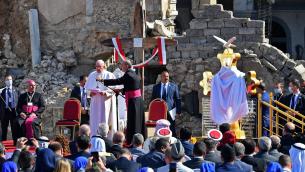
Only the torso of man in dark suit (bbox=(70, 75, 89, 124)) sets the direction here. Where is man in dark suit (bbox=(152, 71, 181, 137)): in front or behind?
in front

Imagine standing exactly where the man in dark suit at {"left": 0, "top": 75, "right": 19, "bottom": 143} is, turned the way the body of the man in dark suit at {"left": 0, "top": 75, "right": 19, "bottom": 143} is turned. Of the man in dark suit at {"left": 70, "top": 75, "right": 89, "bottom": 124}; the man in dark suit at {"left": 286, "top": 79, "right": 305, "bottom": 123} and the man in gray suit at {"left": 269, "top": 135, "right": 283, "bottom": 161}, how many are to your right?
0

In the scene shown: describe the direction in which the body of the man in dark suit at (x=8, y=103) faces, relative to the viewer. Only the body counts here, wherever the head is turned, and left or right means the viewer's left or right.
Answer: facing the viewer

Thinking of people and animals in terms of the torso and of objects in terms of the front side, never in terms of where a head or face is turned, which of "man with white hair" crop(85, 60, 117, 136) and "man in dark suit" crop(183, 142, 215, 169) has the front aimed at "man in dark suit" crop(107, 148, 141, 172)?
the man with white hair

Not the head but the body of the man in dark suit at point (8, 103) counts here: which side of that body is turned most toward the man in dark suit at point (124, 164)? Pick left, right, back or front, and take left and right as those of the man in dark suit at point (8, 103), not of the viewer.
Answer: front

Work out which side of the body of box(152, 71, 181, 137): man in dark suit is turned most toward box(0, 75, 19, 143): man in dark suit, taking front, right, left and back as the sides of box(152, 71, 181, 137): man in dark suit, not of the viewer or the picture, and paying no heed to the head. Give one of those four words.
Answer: right

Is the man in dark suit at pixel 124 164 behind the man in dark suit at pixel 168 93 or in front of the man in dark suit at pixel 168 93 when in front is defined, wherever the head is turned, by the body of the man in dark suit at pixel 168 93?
in front

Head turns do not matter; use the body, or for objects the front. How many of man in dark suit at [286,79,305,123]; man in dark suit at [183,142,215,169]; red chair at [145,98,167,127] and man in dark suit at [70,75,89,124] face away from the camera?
1

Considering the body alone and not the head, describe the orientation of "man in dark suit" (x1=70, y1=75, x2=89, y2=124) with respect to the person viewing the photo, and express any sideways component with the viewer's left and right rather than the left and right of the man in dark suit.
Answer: facing the viewer and to the right of the viewer

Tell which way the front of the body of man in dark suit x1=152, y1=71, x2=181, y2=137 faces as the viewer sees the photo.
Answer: toward the camera

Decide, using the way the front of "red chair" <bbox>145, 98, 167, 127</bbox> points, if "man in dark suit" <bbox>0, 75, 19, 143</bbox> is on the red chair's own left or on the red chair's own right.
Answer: on the red chair's own right

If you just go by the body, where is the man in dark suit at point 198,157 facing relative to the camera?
away from the camera

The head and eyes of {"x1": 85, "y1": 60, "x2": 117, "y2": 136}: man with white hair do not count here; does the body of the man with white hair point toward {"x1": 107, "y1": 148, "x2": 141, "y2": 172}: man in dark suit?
yes

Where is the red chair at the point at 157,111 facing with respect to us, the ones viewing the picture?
facing the viewer and to the left of the viewer

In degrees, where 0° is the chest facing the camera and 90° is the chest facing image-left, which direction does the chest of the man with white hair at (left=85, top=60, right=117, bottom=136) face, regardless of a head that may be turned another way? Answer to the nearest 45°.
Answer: approximately 0°

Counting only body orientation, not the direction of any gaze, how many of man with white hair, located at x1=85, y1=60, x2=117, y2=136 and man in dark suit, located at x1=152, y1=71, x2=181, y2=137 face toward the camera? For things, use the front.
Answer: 2
